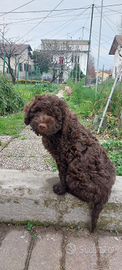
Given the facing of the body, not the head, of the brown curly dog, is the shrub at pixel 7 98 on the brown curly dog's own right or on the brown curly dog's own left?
on the brown curly dog's own right

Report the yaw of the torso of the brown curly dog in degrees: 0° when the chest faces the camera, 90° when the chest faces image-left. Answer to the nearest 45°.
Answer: approximately 90°

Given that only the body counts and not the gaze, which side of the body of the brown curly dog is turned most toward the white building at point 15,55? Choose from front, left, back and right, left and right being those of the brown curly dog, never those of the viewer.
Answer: right
